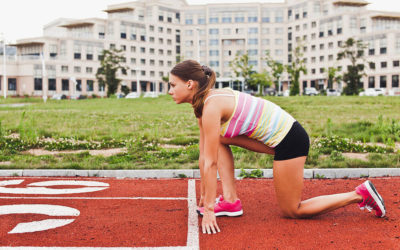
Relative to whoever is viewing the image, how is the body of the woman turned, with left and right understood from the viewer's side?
facing to the left of the viewer

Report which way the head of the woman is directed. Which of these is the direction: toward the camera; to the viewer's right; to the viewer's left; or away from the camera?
to the viewer's left
